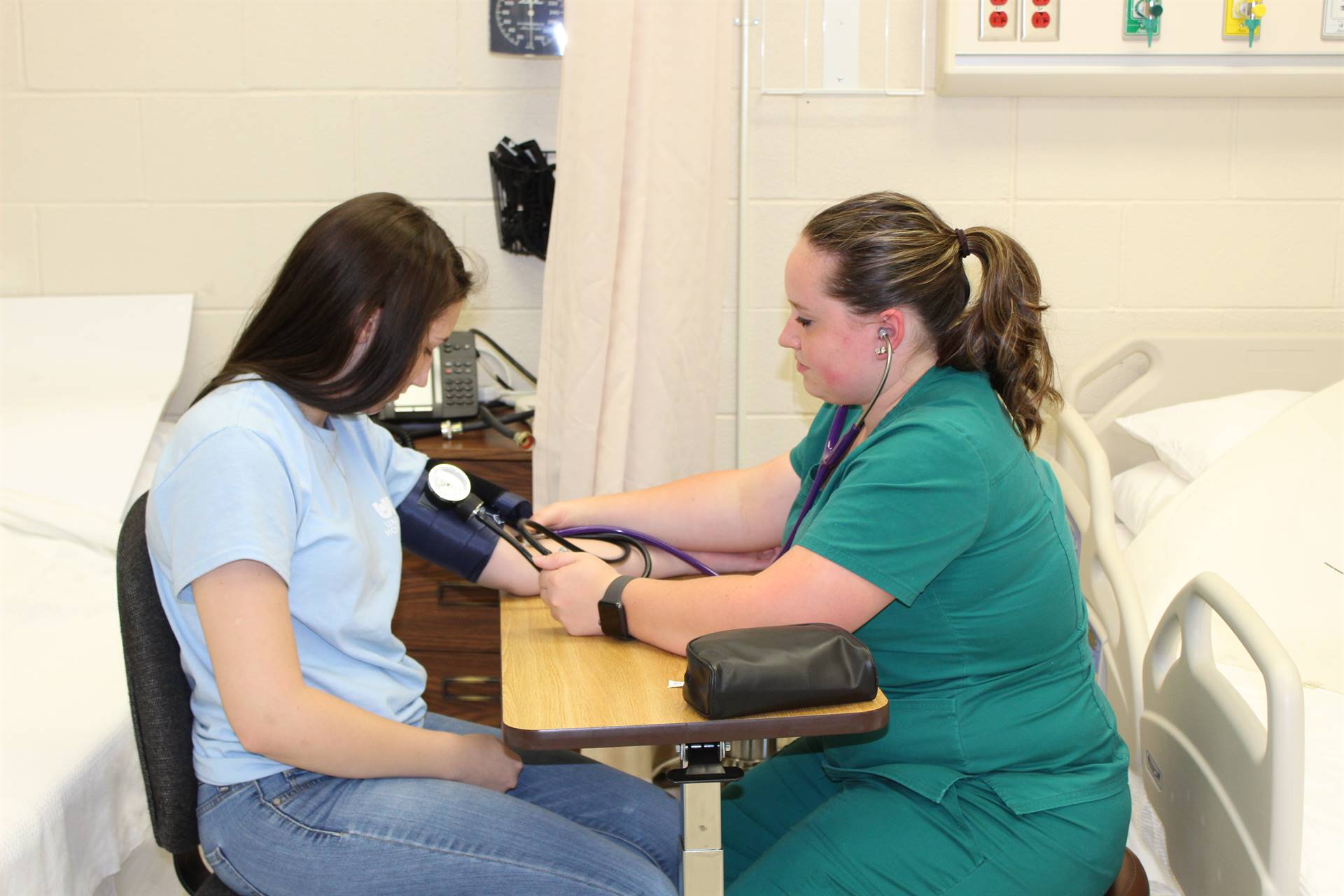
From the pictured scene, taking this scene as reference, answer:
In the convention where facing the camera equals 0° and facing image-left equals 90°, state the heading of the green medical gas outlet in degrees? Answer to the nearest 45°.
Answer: approximately 0°

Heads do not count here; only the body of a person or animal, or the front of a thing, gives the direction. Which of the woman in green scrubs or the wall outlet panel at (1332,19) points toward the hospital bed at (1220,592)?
the wall outlet panel

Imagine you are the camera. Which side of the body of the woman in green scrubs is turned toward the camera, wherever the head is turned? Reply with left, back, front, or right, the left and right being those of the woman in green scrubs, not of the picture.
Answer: left

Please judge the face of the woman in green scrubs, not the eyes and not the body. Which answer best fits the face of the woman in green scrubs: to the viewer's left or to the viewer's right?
to the viewer's left

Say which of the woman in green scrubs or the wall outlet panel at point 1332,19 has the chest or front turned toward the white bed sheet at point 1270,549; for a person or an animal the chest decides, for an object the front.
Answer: the wall outlet panel

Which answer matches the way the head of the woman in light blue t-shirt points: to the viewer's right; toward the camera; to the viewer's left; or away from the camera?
to the viewer's right

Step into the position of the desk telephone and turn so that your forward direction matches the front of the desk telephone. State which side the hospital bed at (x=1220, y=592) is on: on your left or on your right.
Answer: on your left

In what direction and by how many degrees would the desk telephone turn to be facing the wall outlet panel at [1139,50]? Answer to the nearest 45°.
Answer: approximately 90° to its left

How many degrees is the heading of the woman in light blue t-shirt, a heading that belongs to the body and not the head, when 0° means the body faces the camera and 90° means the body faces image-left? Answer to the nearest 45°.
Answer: approximately 270°
